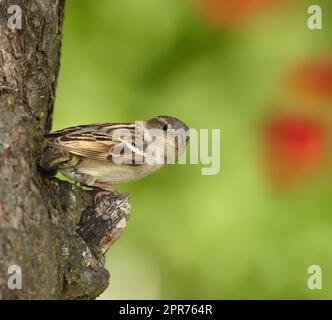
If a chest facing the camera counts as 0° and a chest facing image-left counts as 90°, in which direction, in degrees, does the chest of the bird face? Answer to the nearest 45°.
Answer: approximately 270°
